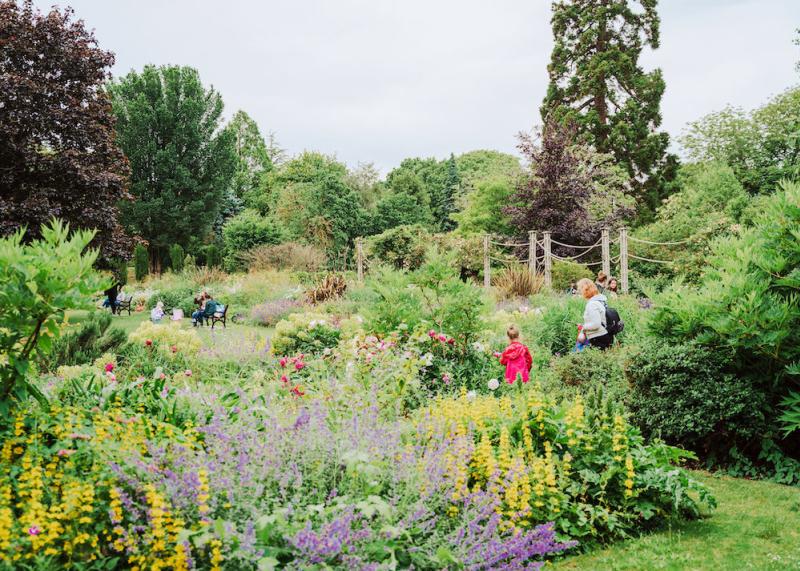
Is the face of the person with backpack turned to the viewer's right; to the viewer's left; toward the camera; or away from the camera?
to the viewer's left

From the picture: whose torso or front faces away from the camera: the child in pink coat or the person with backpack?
the child in pink coat

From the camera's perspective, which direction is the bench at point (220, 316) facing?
to the viewer's left

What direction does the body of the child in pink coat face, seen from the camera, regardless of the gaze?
away from the camera

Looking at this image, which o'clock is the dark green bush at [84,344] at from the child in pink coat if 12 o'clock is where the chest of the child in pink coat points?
The dark green bush is roughly at 9 o'clock from the child in pink coat.

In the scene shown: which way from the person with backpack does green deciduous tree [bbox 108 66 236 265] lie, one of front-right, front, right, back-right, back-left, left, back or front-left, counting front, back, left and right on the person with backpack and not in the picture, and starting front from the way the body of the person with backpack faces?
front-right

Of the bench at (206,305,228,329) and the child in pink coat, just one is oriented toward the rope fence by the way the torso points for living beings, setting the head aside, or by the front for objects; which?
the child in pink coat

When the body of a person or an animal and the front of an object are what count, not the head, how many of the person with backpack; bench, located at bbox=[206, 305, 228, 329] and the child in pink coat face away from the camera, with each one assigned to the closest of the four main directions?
1

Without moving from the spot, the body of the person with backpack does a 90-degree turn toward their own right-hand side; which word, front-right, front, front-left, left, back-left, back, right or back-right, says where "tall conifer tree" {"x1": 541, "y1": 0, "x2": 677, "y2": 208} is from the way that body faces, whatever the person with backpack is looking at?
front

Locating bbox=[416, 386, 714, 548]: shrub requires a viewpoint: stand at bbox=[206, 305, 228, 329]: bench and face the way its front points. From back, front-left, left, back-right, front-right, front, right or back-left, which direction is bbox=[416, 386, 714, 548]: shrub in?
left

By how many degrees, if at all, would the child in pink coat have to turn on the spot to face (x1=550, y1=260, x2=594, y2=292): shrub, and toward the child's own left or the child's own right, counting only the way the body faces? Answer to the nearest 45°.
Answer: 0° — they already face it

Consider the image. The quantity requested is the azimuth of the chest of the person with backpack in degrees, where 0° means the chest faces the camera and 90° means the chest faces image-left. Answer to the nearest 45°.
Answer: approximately 90°
